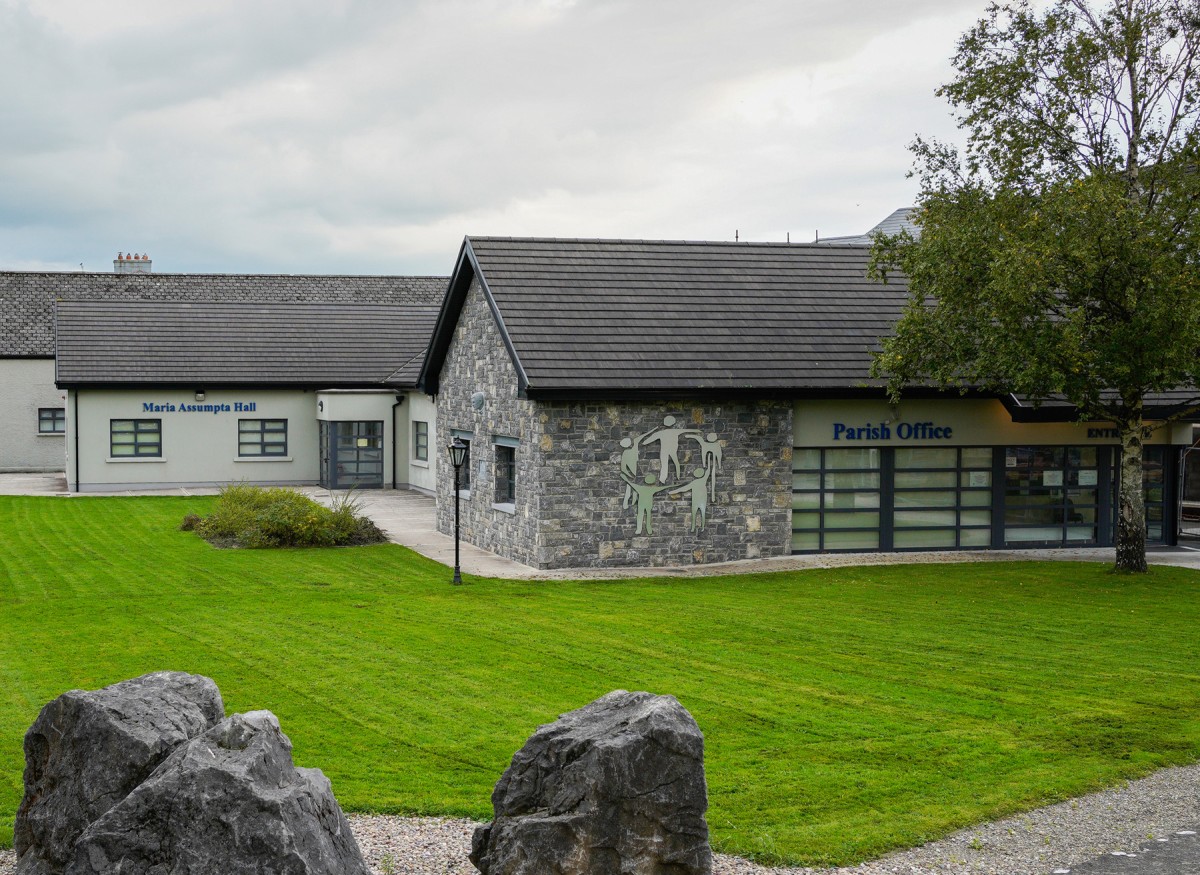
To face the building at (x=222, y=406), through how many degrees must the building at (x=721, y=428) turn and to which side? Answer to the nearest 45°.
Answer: approximately 135° to its right

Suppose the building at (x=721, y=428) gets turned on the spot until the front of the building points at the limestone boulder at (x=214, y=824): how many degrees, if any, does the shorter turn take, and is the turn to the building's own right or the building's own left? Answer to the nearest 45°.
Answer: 0° — it already faces it

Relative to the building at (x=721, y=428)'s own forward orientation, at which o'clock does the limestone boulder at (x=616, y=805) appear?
The limestone boulder is roughly at 12 o'clock from the building.

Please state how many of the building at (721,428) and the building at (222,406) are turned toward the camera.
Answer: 2

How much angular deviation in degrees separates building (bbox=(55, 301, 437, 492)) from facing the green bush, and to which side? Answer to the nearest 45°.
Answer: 0° — it already faces it

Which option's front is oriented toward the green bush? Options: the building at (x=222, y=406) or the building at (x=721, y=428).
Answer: the building at (x=222, y=406)

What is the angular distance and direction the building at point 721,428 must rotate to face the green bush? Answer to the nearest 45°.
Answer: approximately 90° to its right

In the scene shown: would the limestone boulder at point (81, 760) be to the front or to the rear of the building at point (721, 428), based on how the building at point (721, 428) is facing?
to the front

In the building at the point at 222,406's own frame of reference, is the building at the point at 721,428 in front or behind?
in front

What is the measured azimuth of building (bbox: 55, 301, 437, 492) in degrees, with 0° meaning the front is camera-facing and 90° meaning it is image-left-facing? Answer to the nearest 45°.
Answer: approximately 0°
